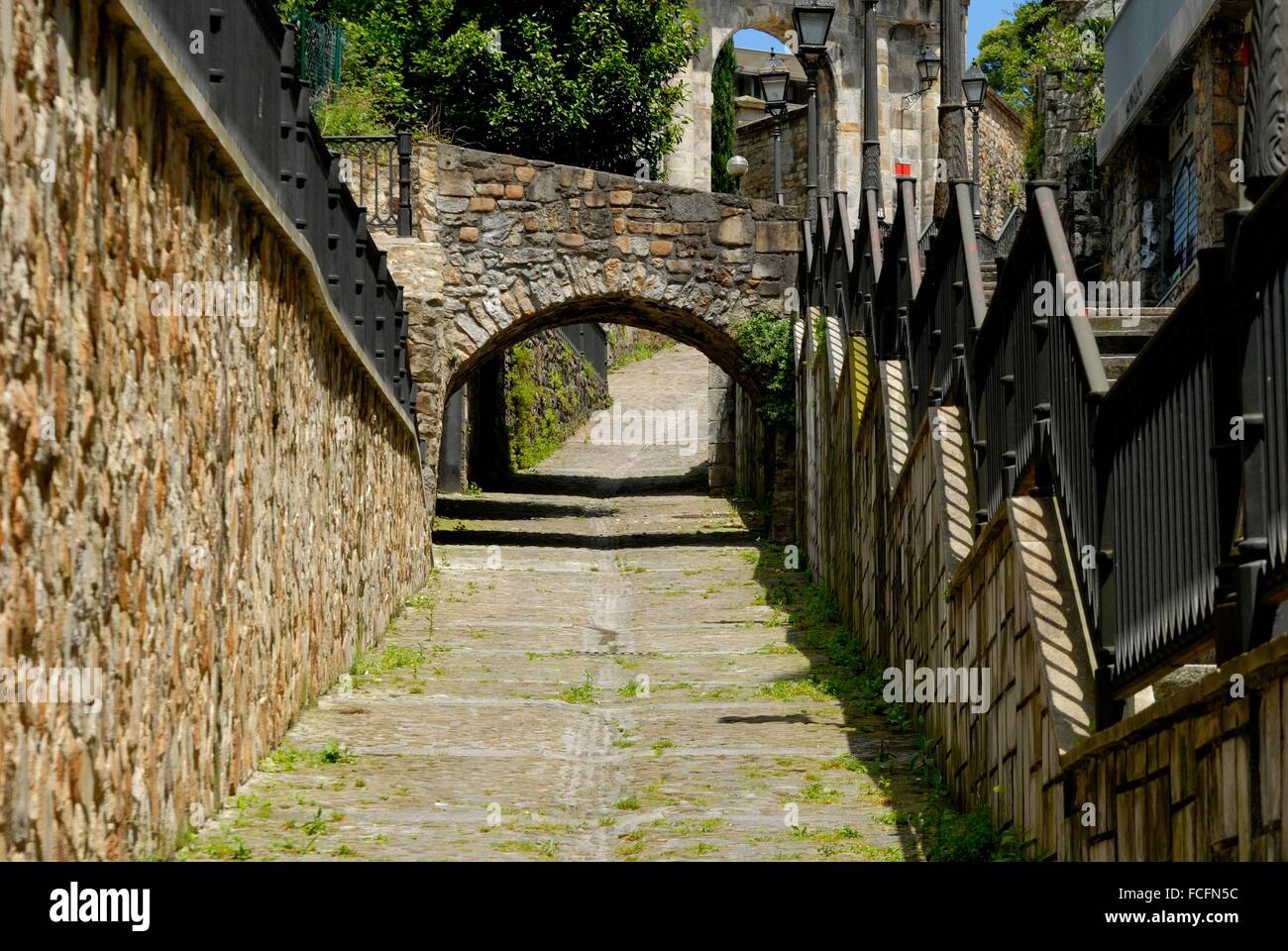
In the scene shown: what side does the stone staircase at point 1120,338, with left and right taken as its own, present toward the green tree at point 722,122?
back

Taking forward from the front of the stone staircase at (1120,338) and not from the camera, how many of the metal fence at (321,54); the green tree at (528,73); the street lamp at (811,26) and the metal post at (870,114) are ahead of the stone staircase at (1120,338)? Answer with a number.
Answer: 0

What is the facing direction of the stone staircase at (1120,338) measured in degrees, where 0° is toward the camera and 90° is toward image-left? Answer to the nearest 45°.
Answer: approximately 0°

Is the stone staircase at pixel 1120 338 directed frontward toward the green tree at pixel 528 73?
no

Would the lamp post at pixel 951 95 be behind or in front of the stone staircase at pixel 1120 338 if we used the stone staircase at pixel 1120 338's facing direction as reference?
behind

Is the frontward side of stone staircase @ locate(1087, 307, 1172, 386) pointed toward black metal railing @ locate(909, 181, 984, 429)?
no

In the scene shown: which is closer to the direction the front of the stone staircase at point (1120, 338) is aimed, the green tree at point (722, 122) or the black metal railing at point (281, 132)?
the black metal railing

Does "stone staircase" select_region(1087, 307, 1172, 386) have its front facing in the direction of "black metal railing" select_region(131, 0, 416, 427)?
no

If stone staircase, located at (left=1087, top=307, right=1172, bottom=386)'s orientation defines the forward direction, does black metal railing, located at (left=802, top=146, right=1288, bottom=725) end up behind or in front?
in front

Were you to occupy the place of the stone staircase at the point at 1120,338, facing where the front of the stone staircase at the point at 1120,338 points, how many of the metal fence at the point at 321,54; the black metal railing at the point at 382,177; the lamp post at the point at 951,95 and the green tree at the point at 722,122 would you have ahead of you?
0

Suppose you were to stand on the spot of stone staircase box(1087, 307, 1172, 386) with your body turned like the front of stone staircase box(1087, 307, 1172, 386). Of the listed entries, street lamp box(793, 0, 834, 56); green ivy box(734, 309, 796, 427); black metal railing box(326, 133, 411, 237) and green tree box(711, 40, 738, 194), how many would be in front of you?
0
